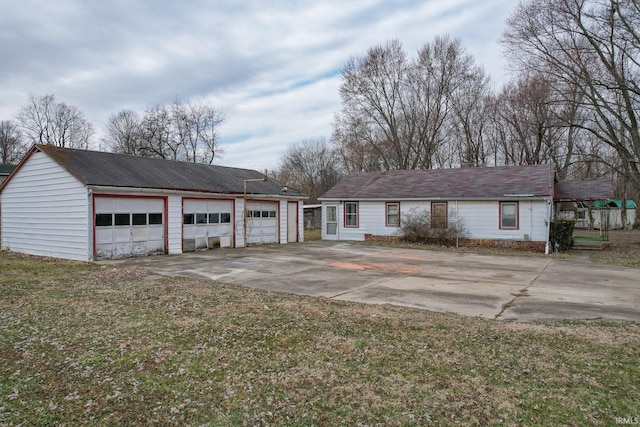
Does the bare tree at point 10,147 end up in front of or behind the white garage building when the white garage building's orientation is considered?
behind

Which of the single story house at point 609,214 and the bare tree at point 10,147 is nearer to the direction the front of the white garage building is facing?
the single story house

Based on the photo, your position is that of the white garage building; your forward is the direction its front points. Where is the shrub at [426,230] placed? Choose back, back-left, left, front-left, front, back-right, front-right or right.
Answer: front-left

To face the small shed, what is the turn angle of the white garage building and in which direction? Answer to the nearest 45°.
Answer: approximately 90° to its left

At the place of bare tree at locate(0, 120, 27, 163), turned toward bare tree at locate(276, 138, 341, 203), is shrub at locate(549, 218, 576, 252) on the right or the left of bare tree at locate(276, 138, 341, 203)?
right

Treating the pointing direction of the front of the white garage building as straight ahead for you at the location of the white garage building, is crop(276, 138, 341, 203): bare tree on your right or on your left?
on your left

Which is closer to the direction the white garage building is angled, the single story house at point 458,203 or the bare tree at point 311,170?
the single story house

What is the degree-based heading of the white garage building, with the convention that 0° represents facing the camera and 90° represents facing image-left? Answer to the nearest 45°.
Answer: approximately 315°

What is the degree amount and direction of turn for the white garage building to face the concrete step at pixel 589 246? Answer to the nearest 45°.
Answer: approximately 45° to its left

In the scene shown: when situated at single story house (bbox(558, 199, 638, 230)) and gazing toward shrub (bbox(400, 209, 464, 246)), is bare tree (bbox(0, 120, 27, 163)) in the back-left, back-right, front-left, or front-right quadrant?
front-right

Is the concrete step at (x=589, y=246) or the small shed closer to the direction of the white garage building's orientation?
the concrete step

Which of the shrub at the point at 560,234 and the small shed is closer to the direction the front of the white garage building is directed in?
the shrub

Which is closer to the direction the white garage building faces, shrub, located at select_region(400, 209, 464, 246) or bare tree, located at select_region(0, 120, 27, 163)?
the shrub

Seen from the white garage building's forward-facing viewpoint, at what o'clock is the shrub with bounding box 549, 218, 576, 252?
The shrub is roughly at 11 o'clock from the white garage building.

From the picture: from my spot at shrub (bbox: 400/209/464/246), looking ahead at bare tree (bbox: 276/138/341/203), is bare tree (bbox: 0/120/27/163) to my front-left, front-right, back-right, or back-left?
front-left

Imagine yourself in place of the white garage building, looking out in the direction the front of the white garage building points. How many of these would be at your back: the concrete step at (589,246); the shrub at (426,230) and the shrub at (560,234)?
0
